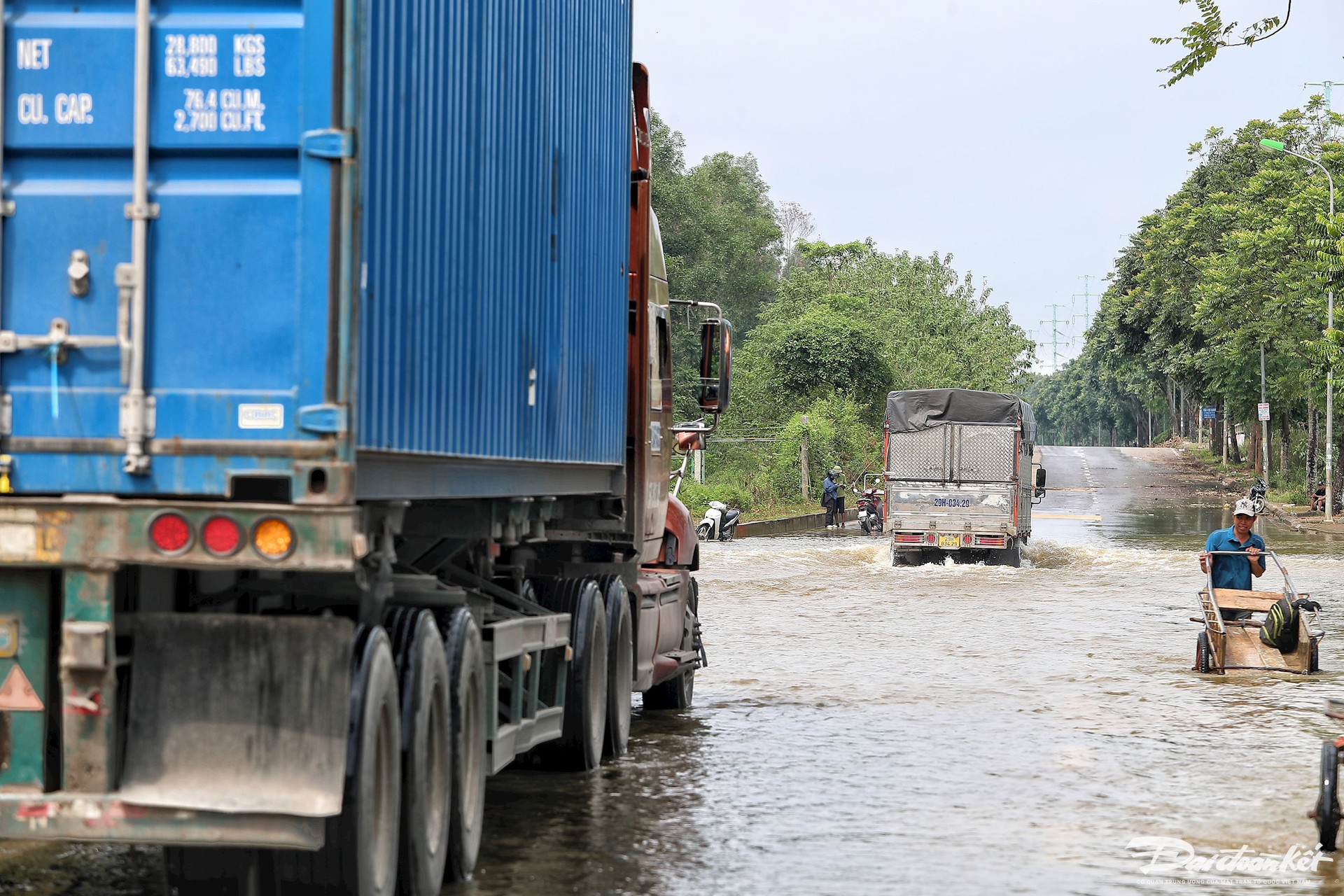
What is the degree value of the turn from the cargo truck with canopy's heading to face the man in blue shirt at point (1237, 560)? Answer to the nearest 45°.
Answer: approximately 180°

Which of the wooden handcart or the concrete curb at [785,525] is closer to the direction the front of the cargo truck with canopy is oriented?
the concrete curb

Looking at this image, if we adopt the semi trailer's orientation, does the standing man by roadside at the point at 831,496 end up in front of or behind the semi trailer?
in front

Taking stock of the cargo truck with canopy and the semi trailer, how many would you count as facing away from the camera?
2

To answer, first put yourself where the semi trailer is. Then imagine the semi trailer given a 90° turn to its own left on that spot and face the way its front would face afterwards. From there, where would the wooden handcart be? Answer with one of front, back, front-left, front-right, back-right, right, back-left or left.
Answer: back-right

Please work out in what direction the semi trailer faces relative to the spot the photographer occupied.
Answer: facing away from the viewer

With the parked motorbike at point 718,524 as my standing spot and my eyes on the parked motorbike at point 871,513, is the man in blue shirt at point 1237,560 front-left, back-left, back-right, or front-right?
back-right

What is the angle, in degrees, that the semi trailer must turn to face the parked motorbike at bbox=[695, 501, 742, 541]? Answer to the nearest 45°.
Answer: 0° — it already faces it

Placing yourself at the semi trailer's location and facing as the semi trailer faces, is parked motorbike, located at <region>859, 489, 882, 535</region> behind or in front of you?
in front

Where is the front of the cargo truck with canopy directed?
away from the camera
